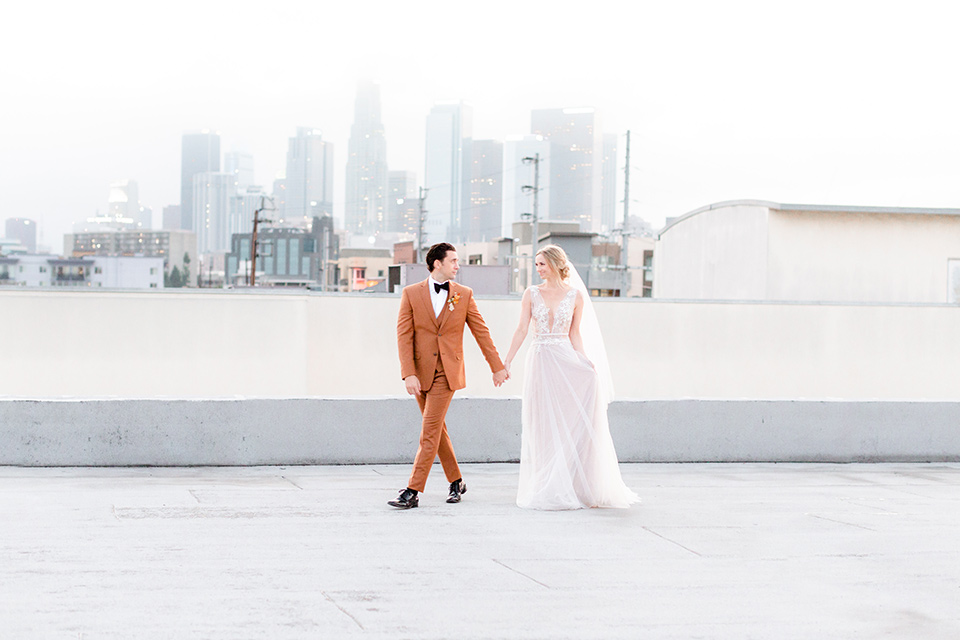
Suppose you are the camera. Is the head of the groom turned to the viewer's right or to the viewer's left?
to the viewer's right

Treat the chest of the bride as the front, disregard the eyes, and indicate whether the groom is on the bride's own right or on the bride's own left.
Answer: on the bride's own right

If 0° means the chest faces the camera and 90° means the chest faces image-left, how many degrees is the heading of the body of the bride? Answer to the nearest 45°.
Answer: approximately 0°

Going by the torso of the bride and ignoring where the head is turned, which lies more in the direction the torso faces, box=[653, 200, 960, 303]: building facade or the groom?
the groom

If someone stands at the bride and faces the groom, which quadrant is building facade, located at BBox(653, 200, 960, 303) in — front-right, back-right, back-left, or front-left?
back-right

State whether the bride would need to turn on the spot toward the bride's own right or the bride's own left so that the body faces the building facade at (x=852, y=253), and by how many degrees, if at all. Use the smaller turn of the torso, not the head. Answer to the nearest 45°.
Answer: approximately 180°
